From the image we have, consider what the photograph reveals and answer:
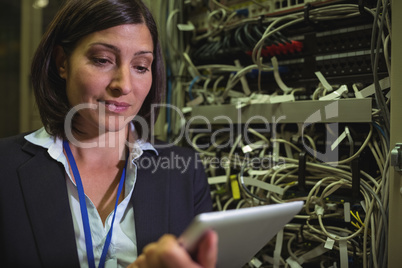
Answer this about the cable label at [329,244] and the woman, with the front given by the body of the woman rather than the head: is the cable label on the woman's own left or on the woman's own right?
on the woman's own left

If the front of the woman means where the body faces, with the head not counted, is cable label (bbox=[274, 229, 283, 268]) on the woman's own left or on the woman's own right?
on the woman's own left

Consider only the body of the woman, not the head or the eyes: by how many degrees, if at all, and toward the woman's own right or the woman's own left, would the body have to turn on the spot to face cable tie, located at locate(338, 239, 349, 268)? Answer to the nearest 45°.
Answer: approximately 90° to the woman's own left

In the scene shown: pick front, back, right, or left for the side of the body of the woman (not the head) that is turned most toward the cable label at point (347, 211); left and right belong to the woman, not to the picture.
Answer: left

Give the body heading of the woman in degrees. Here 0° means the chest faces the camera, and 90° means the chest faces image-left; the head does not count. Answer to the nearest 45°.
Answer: approximately 0°

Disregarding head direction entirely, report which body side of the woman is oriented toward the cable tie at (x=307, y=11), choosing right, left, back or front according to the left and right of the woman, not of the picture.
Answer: left
